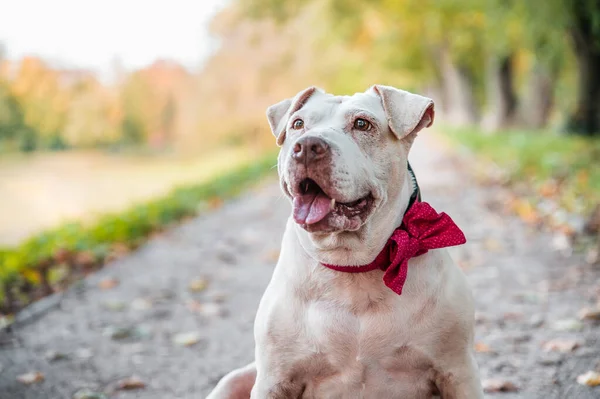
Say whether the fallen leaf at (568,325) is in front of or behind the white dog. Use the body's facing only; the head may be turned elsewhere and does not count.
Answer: behind

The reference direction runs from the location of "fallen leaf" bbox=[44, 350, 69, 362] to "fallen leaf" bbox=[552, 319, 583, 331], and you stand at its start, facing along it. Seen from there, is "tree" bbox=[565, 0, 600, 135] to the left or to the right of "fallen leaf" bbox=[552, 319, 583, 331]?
left

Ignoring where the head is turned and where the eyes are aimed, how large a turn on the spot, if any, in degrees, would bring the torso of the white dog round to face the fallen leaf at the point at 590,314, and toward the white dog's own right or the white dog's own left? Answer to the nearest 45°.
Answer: approximately 135° to the white dog's own left

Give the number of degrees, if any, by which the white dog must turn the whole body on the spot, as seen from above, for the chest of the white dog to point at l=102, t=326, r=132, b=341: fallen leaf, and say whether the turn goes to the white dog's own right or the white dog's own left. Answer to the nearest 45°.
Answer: approximately 135° to the white dog's own right

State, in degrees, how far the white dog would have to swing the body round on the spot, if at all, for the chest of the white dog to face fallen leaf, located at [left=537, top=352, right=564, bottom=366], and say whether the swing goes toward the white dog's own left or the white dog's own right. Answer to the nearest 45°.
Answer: approximately 135° to the white dog's own left

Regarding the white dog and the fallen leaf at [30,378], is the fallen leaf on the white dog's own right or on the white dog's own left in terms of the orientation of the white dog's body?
on the white dog's own right

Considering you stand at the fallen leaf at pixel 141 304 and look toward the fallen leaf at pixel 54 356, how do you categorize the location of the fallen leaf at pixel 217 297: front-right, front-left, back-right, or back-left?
back-left

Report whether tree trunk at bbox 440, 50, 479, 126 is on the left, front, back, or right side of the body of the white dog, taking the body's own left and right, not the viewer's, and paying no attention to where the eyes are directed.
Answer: back

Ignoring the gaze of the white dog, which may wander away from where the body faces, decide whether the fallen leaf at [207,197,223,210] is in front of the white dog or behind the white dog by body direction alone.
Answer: behind

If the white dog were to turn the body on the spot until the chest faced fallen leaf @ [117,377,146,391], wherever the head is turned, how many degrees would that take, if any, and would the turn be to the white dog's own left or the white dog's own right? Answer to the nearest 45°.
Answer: approximately 135° to the white dog's own right

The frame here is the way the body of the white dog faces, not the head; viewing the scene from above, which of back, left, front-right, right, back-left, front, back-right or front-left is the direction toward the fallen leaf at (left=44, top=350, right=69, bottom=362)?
back-right

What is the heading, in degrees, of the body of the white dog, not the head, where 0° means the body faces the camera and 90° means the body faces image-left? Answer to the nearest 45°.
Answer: approximately 0°
